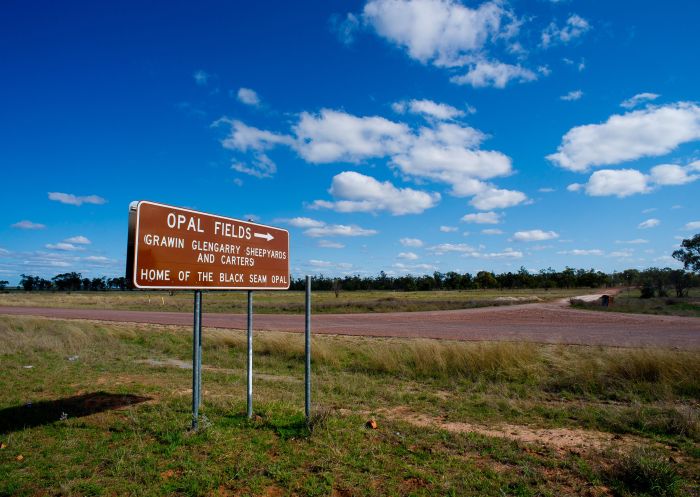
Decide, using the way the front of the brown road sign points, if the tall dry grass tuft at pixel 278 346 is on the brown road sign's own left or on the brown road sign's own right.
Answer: on the brown road sign's own left

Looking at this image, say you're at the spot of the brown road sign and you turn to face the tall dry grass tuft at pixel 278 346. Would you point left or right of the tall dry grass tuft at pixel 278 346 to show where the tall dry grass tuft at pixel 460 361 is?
right

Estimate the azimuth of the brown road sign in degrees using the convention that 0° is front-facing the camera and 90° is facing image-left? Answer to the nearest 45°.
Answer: approximately 315°

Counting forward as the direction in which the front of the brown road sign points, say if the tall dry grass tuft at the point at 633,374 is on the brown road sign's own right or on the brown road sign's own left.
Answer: on the brown road sign's own left

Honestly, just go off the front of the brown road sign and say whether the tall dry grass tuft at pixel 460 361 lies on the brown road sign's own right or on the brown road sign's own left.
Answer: on the brown road sign's own left

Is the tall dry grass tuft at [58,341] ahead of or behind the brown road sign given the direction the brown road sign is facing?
behind

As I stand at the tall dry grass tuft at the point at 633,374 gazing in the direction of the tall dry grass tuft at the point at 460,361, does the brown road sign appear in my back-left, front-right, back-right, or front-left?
front-left

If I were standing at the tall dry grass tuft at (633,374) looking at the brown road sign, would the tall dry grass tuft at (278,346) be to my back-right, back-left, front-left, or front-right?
front-right
